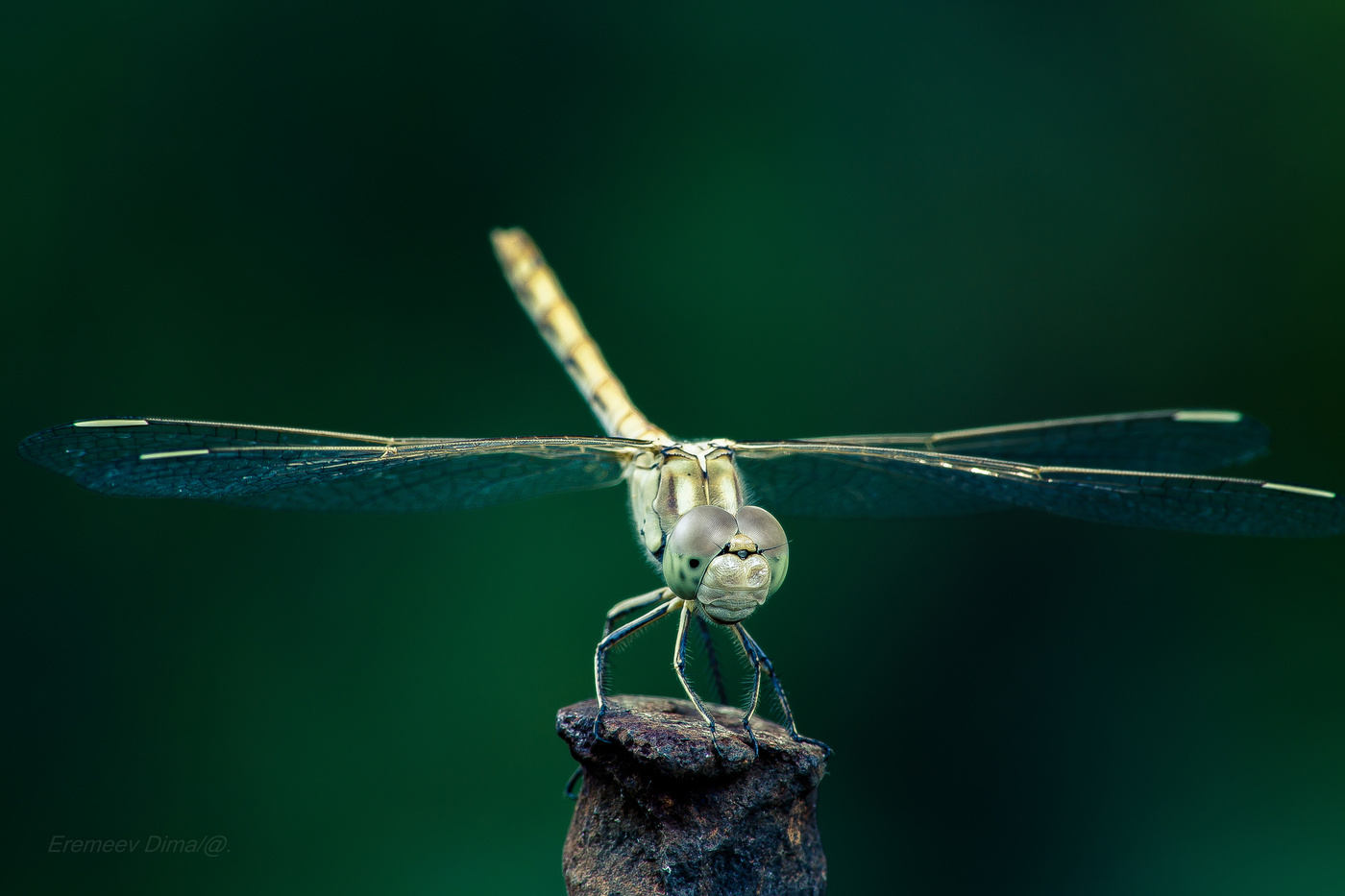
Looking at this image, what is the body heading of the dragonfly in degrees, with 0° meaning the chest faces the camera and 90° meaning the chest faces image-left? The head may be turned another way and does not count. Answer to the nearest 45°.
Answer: approximately 0°
